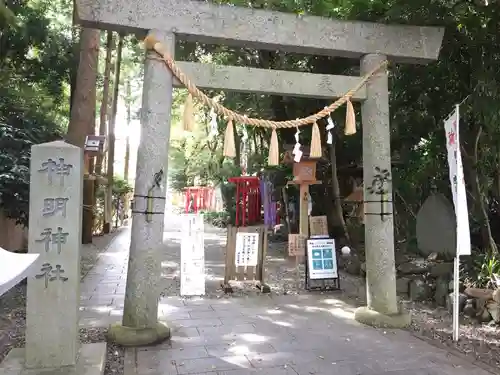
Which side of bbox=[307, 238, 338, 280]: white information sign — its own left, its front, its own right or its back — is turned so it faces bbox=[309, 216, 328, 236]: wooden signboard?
back

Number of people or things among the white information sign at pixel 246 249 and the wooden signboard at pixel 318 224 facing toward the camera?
2

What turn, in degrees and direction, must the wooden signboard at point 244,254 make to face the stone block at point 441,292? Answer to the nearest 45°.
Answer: approximately 90° to its left

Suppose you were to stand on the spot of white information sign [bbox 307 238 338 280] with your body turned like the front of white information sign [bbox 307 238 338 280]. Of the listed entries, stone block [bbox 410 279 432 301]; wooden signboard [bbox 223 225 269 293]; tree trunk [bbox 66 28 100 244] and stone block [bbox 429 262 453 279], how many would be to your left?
2

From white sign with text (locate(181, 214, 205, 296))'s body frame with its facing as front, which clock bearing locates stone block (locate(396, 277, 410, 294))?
The stone block is roughly at 9 o'clock from the white sign with text.

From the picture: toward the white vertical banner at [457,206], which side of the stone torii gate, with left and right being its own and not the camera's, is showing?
left

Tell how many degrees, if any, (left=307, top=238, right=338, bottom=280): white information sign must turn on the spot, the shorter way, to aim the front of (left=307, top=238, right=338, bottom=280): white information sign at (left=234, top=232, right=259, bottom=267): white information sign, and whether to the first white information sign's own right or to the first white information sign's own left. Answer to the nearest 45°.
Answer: approximately 90° to the first white information sign's own right

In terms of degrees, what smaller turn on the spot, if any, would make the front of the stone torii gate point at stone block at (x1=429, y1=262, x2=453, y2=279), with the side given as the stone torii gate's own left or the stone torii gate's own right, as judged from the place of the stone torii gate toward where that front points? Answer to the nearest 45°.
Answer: approximately 135° to the stone torii gate's own left
